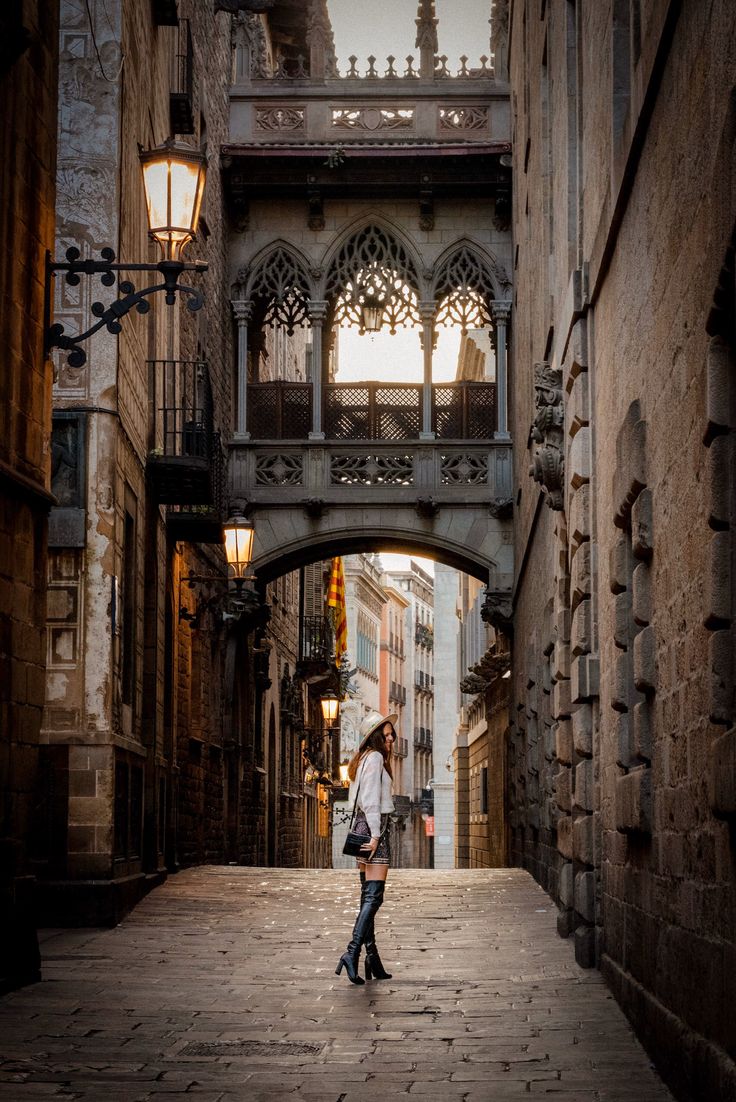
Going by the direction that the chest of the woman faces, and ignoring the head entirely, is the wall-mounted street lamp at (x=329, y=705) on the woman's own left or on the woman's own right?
on the woman's own left

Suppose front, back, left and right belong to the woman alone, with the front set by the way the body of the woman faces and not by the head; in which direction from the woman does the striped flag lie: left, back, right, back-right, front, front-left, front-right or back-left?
left

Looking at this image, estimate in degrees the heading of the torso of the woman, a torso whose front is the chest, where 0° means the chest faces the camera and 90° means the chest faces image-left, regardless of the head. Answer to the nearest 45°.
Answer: approximately 270°

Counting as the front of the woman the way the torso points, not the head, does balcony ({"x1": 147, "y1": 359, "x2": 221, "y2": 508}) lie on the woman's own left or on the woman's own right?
on the woman's own left

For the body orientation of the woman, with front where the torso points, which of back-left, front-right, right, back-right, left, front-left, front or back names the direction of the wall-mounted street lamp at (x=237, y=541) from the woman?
left
